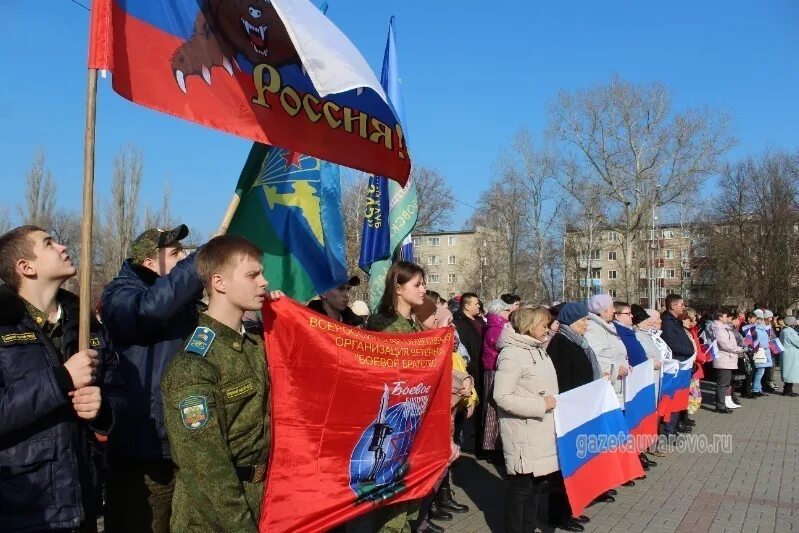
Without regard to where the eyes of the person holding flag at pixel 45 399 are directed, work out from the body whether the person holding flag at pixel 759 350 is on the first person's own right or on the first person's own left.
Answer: on the first person's own left

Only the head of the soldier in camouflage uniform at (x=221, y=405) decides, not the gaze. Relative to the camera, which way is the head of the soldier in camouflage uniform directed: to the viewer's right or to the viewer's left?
to the viewer's right

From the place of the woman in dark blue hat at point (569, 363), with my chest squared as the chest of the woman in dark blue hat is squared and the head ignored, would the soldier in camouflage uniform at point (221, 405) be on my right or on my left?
on my right

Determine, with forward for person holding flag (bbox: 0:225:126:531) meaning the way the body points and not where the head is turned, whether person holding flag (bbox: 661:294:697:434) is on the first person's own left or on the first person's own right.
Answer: on the first person's own left
